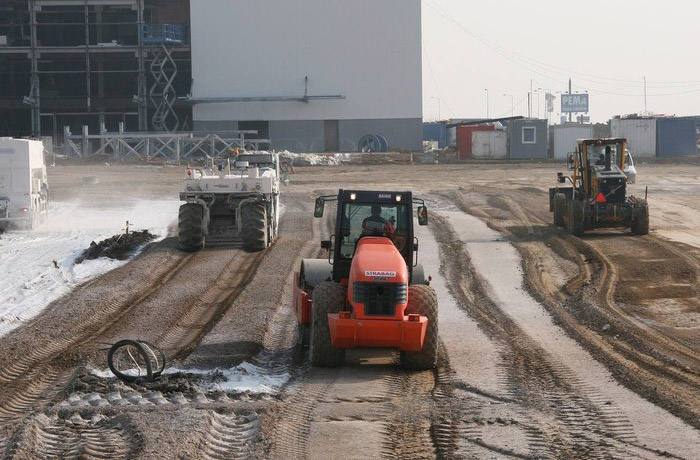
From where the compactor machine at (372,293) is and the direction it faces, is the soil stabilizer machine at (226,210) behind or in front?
in front

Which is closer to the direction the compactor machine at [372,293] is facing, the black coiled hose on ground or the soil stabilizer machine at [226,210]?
the soil stabilizer machine

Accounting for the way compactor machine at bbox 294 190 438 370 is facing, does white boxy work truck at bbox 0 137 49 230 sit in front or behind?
in front

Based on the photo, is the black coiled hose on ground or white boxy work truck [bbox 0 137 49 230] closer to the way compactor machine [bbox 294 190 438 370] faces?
the white boxy work truck

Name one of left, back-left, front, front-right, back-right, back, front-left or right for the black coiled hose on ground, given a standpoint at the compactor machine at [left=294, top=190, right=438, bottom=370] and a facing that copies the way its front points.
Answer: left

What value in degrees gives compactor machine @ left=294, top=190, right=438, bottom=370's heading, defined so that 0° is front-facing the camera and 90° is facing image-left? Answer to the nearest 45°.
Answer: approximately 180°
